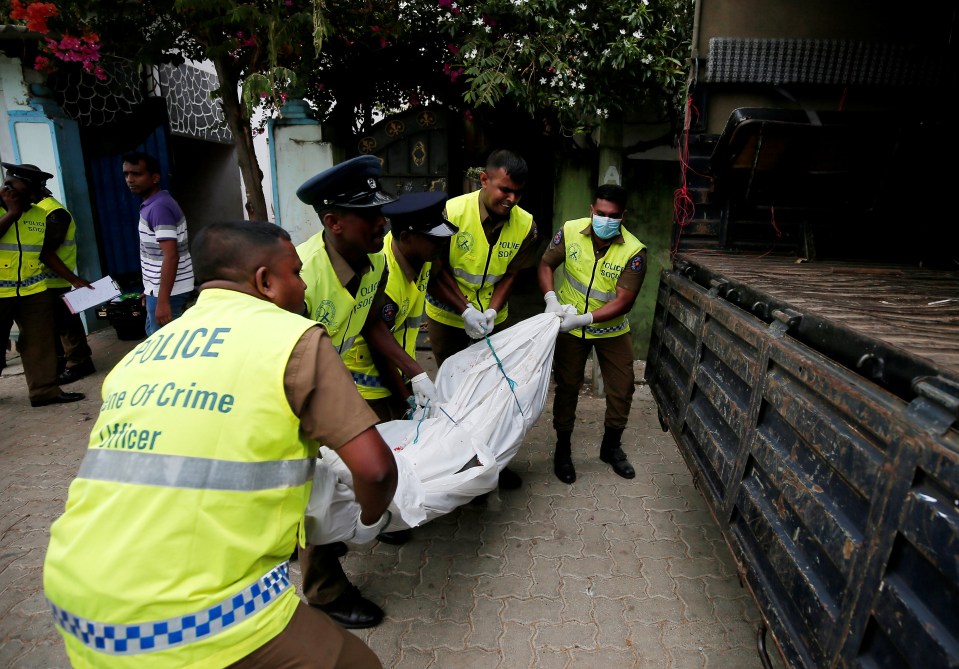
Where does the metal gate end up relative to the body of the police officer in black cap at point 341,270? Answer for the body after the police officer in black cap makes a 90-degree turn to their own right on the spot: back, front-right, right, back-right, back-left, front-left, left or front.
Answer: back-right

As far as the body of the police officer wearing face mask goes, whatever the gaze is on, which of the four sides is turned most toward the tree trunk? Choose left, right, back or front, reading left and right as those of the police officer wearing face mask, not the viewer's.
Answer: right

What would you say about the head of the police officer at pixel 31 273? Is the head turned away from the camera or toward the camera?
toward the camera

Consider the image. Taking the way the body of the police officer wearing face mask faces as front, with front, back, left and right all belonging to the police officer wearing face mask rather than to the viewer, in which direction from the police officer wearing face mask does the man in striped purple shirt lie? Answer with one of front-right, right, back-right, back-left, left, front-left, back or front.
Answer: right

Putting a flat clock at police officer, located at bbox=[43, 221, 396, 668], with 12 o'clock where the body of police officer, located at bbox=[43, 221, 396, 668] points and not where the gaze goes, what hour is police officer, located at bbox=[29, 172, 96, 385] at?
police officer, located at bbox=[29, 172, 96, 385] is roughly at 10 o'clock from police officer, located at bbox=[43, 221, 396, 668].

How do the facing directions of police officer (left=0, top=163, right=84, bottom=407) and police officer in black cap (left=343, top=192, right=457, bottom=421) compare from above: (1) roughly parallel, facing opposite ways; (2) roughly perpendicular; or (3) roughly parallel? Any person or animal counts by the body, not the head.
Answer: roughly parallel

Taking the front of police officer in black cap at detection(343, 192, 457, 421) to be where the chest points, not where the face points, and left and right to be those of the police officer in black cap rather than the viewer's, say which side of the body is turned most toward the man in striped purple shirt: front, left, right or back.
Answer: back

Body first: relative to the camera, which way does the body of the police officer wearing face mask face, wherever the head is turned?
toward the camera

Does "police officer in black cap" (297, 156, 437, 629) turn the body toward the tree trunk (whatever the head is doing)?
no

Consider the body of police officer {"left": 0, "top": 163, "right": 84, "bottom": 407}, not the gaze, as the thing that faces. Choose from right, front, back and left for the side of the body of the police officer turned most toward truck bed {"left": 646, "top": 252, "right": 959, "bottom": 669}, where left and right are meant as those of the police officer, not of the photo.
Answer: front

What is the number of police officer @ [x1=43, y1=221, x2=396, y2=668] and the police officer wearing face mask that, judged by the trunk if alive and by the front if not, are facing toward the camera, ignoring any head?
1

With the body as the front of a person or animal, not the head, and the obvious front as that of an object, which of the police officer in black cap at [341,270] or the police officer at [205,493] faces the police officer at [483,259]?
the police officer at [205,493]

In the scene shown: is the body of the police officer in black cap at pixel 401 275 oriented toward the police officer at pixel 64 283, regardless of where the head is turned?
no

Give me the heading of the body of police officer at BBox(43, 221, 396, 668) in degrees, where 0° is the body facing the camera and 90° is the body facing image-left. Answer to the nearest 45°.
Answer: approximately 225°

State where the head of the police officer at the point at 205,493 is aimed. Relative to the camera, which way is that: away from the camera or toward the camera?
away from the camera

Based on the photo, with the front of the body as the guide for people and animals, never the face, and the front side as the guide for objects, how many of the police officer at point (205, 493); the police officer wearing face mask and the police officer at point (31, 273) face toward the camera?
2

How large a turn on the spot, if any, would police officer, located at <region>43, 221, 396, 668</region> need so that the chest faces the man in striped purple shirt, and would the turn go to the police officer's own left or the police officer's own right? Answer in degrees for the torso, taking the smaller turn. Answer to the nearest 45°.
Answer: approximately 45° to the police officer's own left

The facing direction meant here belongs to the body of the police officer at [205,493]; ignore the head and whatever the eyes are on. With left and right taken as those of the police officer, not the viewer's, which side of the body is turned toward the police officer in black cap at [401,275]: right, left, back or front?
front

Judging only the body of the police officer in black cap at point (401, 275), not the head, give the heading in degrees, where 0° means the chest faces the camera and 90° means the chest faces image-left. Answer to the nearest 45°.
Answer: approximately 315°

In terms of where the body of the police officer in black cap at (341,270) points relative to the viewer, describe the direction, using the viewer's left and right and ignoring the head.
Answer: facing the viewer and to the right of the viewer

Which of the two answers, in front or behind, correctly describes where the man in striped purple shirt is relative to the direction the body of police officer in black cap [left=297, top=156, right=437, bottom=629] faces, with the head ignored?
behind
